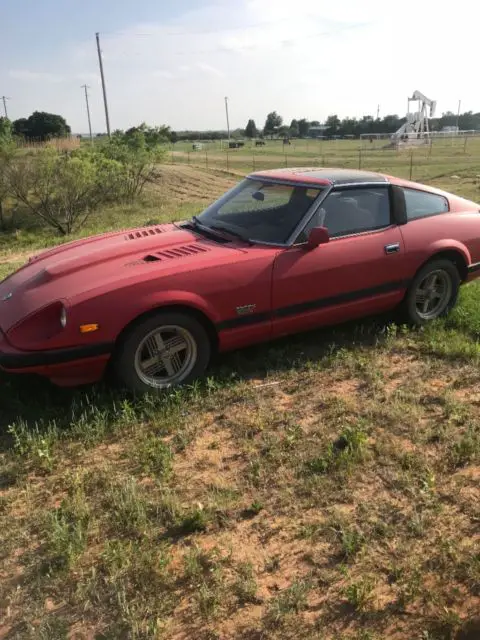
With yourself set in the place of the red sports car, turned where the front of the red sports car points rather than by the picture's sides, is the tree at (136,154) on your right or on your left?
on your right

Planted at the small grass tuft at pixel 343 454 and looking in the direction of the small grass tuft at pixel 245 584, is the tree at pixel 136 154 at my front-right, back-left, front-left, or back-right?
back-right

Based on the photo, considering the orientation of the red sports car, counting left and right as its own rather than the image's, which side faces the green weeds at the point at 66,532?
front

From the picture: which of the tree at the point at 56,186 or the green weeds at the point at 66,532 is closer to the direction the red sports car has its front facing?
the green weeds

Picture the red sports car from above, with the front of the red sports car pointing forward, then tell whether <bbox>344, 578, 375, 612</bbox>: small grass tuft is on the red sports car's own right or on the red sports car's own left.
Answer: on the red sports car's own left

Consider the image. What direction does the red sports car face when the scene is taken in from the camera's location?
facing the viewer and to the left of the viewer

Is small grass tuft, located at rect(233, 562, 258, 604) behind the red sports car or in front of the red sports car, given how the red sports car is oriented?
in front

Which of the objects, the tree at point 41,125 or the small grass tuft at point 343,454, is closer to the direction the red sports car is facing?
the small grass tuft

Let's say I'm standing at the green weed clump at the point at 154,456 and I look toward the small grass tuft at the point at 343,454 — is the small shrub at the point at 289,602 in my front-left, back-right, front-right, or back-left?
front-right

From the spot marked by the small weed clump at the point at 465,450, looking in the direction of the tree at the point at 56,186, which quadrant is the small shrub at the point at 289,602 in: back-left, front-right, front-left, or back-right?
back-left

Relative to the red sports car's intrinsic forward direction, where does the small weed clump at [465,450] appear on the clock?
The small weed clump is roughly at 9 o'clock from the red sports car.
